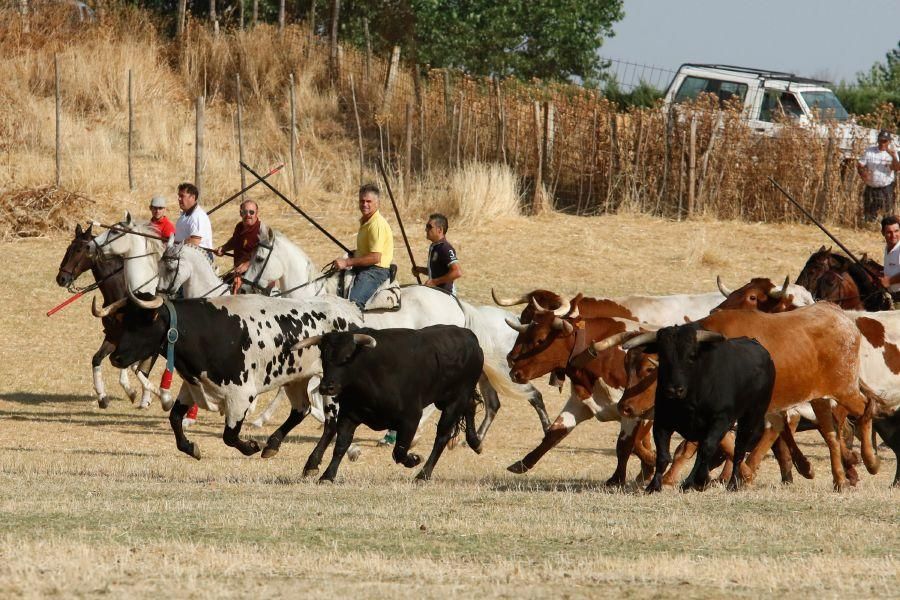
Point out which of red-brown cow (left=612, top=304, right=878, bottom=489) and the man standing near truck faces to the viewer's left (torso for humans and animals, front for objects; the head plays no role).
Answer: the red-brown cow

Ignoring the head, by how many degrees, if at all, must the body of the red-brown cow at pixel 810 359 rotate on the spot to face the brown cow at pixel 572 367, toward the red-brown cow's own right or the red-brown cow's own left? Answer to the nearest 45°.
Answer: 0° — it already faces it

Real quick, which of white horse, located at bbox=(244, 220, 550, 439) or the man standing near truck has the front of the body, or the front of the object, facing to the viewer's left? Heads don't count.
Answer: the white horse

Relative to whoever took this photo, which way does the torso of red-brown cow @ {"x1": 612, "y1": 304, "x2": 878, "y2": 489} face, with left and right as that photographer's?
facing to the left of the viewer

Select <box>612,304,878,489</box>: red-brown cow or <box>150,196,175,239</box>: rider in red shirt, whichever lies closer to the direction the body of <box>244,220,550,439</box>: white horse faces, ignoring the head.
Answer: the rider in red shirt

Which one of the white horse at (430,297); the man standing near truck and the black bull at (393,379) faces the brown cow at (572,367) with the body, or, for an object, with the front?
the man standing near truck

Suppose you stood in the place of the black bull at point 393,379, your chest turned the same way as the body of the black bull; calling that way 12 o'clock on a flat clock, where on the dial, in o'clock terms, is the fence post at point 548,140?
The fence post is roughly at 5 o'clock from the black bull.

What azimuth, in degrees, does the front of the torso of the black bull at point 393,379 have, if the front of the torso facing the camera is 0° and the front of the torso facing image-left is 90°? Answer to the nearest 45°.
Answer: approximately 45°

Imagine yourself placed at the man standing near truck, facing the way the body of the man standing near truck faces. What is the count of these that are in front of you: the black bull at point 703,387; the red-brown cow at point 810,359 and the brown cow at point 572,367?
3

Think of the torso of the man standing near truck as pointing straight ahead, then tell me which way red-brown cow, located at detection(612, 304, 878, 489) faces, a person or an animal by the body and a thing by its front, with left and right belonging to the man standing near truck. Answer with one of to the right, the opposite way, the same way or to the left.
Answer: to the right

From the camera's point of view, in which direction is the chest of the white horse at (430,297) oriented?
to the viewer's left

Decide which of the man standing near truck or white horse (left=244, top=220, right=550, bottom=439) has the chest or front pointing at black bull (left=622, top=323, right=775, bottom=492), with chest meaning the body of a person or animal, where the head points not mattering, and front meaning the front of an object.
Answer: the man standing near truck

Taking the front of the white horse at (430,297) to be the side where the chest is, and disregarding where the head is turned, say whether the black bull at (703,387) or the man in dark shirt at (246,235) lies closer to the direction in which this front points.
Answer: the man in dark shirt
